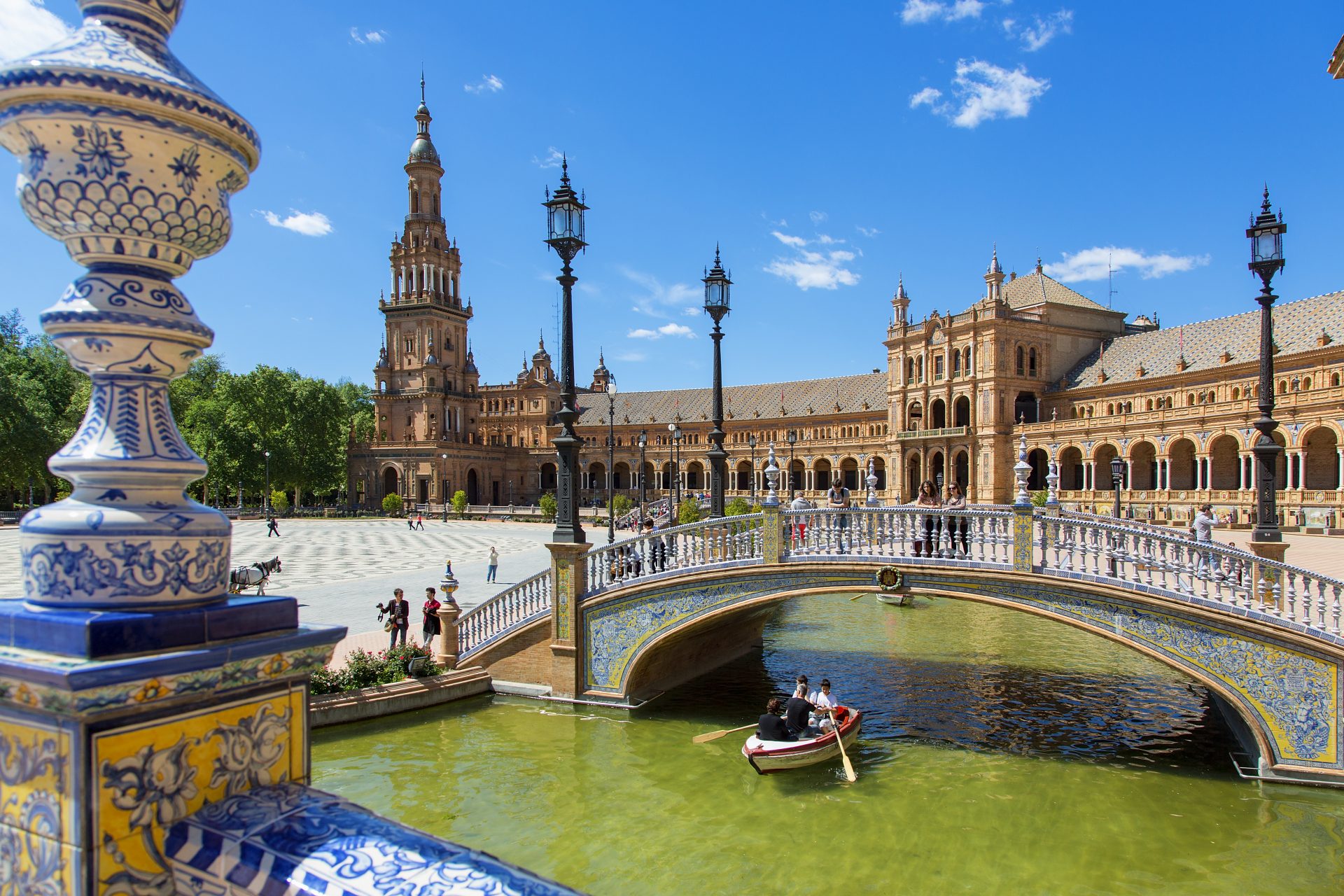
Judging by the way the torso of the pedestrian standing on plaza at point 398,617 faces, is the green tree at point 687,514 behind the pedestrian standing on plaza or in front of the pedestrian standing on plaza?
behind

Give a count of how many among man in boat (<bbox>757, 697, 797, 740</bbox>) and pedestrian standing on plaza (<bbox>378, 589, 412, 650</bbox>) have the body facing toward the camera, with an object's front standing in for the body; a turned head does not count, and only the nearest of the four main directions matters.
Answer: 1

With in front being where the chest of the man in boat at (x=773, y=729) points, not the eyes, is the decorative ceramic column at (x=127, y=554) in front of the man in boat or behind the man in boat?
behind

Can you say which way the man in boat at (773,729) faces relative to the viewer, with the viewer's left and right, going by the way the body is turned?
facing away from the viewer and to the right of the viewer

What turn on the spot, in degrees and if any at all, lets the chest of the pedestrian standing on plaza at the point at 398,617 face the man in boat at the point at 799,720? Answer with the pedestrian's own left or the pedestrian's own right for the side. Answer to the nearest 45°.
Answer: approximately 45° to the pedestrian's own left

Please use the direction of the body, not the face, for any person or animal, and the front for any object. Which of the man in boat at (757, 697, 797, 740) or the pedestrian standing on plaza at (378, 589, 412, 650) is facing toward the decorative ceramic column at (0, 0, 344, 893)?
the pedestrian standing on plaza

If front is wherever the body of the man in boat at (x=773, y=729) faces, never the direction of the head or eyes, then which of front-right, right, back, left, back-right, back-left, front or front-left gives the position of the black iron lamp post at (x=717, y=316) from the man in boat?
front-left

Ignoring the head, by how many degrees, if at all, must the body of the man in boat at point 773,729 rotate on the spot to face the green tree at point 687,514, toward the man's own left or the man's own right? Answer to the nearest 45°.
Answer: approximately 45° to the man's own left

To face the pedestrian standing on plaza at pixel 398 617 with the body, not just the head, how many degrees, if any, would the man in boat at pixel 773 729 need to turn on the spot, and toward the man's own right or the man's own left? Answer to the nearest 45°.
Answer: approximately 90° to the man's own left

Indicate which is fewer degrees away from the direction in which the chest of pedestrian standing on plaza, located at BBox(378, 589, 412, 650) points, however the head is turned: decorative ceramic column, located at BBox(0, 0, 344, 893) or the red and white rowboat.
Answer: the decorative ceramic column
